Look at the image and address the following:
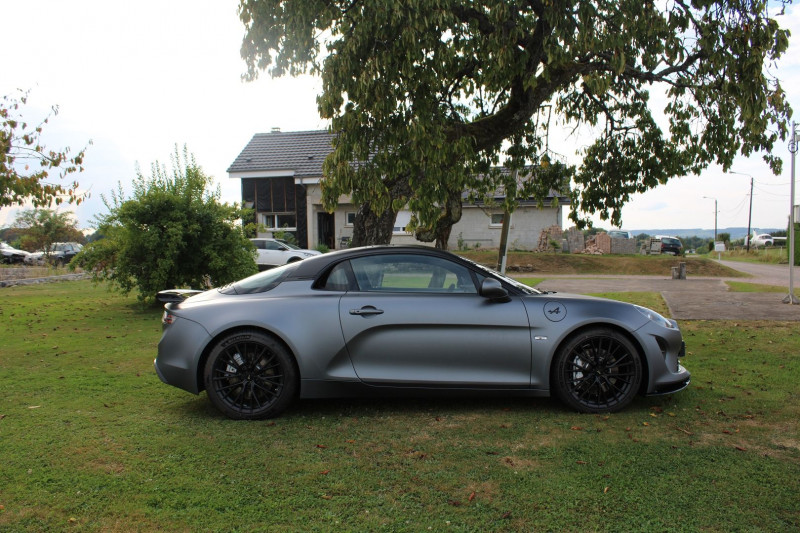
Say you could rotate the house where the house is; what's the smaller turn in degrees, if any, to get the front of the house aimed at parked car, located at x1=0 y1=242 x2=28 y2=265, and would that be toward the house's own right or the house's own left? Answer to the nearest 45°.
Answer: approximately 90° to the house's own right

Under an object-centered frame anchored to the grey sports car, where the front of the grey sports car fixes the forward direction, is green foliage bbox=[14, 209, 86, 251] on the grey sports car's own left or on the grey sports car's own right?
on the grey sports car's own left

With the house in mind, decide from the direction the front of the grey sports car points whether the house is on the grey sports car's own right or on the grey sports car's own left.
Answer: on the grey sports car's own left

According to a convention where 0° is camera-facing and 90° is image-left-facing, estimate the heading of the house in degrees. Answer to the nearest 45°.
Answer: approximately 0°

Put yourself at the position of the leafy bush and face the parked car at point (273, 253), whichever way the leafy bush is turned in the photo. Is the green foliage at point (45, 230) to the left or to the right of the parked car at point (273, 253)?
left

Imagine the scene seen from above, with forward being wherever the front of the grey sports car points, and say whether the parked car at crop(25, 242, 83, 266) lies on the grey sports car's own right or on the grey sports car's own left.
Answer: on the grey sports car's own left

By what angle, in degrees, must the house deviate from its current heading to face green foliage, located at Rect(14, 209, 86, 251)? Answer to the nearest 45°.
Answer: approximately 135° to its right

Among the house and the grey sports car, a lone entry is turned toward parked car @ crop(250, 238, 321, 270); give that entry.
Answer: the house

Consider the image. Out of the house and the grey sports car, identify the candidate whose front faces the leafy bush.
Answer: the house

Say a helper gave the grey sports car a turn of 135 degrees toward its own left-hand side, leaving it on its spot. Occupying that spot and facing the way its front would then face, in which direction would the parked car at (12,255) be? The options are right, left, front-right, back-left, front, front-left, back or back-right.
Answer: front

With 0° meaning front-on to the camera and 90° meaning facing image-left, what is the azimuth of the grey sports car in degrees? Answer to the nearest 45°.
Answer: approximately 270°

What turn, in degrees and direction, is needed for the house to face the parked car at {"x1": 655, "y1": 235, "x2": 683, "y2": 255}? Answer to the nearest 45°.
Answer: approximately 90° to its left

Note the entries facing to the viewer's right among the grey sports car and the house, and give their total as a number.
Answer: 1

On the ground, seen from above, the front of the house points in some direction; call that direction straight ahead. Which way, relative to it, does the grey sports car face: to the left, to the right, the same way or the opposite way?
to the left
